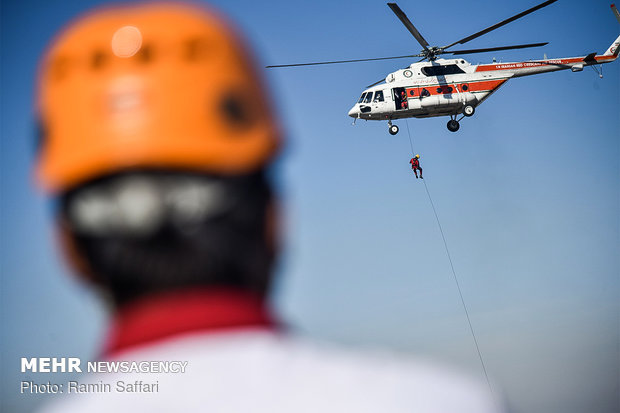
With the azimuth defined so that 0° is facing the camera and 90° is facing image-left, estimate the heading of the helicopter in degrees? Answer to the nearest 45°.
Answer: approximately 90°
